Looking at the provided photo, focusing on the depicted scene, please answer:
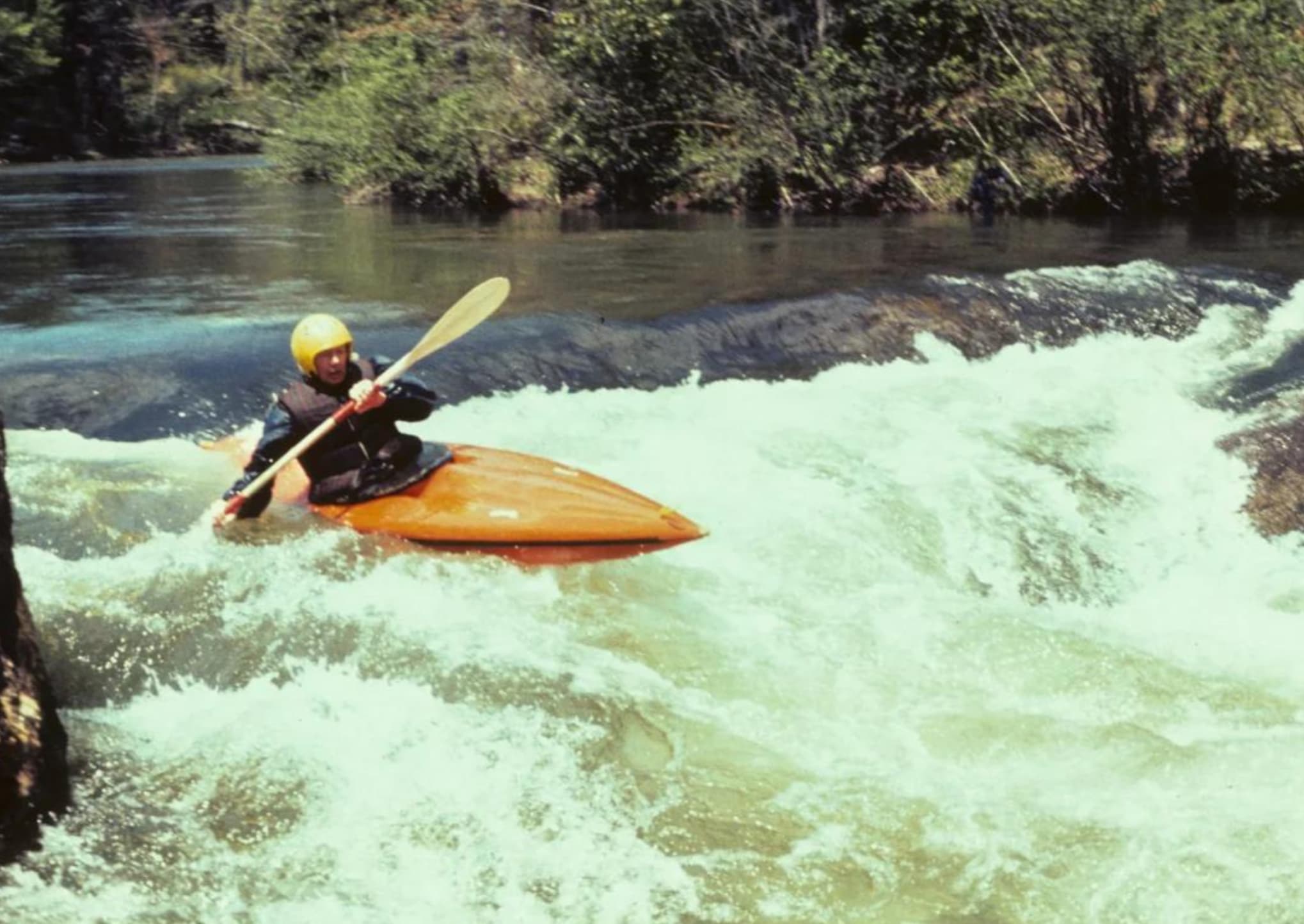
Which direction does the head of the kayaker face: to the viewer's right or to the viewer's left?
to the viewer's right

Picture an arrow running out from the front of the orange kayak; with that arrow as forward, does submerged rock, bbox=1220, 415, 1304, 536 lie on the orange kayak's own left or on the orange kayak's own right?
on the orange kayak's own left

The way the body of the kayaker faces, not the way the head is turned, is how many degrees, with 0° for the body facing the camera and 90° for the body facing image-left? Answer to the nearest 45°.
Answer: approximately 315°

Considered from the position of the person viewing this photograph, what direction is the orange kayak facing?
facing the viewer and to the right of the viewer

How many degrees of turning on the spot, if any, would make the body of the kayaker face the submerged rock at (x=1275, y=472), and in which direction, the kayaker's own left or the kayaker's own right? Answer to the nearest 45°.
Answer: approximately 45° to the kayaker's own left
